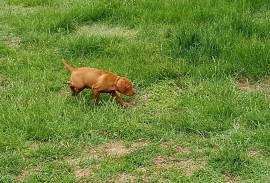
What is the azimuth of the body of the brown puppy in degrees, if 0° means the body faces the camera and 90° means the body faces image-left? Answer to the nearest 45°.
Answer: approximately 270°
